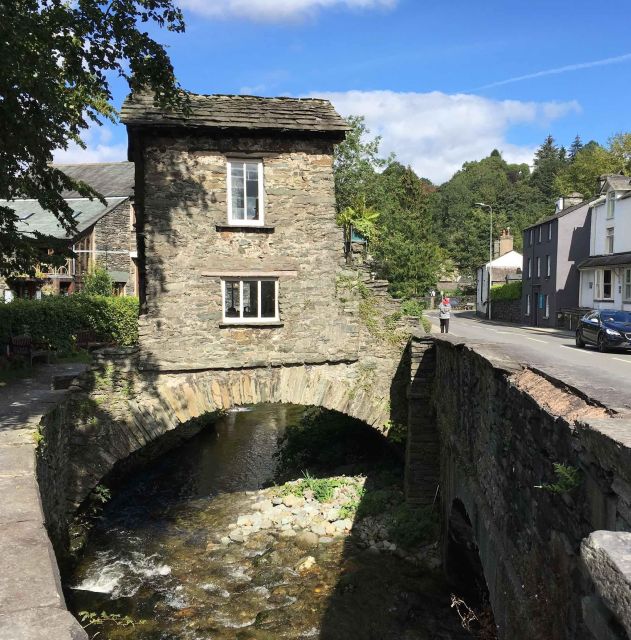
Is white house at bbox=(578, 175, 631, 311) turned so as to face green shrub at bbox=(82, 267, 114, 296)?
yes

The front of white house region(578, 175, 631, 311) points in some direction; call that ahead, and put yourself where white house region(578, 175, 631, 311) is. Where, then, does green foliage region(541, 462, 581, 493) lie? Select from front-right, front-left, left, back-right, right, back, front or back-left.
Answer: front-left

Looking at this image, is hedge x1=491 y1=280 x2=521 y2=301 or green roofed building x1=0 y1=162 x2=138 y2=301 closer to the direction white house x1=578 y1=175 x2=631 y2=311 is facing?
the green roofed building

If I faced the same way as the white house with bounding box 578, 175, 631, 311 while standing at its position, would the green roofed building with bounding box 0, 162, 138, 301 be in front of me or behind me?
in front

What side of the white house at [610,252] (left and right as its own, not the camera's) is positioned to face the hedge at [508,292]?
right

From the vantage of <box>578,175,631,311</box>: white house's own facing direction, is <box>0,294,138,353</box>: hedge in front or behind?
in front

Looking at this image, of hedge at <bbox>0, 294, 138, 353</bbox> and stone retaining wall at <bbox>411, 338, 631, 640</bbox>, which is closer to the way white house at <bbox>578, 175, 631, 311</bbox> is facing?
the hedge

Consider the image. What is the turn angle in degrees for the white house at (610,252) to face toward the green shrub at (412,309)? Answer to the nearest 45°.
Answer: approximately 45° to its left

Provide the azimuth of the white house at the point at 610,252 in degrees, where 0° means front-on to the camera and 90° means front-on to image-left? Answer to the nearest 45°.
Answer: approximately 45°

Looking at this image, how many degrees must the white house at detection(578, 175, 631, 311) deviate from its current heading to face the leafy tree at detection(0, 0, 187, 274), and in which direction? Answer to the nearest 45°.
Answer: approximately 45° to its left

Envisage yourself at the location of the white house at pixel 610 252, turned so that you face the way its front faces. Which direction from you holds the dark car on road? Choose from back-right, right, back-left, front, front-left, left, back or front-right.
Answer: front-left
